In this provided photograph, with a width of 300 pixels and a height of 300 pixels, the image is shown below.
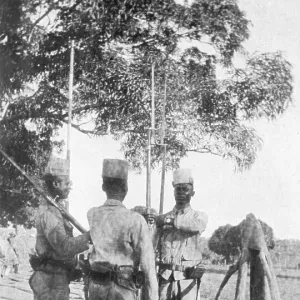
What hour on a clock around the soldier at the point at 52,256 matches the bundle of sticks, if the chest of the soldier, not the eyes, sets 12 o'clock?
The bundle of sticks is roughly at 11 o'clock from the soldier.

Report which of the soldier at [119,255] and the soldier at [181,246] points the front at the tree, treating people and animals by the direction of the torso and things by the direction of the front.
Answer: the soldier at [119,255]

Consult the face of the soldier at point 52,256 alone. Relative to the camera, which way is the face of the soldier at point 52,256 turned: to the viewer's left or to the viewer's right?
to the viewer's right

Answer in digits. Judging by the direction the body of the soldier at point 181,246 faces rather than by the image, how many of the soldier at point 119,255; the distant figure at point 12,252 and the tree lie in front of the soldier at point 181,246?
1

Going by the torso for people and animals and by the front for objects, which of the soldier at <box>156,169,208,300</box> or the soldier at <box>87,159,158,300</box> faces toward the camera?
the soldier at <box>156,169,208,300</box>

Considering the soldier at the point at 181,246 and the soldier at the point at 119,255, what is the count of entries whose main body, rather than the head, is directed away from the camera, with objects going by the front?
1

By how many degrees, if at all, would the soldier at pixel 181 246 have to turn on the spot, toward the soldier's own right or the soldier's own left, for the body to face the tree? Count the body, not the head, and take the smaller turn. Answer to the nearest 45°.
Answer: approximately 180°

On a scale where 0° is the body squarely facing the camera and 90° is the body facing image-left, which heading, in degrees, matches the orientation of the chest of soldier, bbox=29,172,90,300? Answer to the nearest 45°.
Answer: approximately 270°

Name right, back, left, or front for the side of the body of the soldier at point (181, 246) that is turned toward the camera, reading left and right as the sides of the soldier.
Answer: front

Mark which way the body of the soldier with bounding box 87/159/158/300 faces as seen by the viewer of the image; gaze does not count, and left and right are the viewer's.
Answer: facing away from the viewer

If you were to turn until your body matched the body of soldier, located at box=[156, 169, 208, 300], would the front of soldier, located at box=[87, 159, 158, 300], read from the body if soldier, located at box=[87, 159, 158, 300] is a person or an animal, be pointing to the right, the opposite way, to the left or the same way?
the opposite way

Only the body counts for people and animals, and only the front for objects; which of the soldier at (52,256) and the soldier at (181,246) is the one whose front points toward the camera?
the soldier at (181,246)

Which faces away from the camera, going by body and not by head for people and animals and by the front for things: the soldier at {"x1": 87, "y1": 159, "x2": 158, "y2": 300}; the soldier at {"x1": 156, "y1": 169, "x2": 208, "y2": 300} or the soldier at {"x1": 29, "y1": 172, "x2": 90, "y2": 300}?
the soldier at {"x1": 87, "y1": 159, "x2": 158, "y2": 300}

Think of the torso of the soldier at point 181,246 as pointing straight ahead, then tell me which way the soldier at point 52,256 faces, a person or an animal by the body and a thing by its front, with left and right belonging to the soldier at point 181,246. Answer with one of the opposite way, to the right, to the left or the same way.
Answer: to the left

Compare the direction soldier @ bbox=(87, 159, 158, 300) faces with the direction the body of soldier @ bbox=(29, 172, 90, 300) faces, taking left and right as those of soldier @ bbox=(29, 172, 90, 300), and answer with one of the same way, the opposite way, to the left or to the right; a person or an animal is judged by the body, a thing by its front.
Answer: to the left
